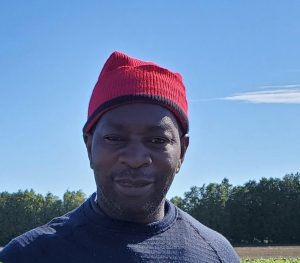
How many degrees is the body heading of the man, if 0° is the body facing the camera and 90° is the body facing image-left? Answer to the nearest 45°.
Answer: approximately 0°
